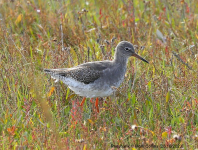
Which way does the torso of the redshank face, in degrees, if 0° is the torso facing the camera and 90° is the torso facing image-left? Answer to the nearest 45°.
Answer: approximately 270°
